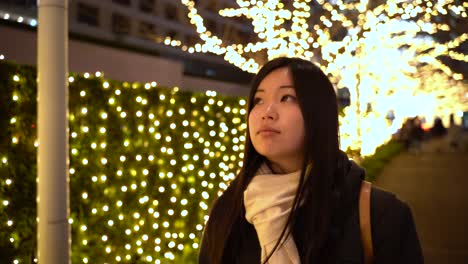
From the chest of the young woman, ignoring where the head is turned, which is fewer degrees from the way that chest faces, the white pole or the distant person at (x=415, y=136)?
the white pole

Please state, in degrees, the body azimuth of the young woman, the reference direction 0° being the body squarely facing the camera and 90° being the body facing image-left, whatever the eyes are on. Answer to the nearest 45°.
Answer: approximately 45°

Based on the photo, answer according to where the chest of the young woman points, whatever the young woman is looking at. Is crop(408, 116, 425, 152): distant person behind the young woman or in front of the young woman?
behind

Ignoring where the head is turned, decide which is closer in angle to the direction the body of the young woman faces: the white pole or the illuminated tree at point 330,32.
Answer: the white pole

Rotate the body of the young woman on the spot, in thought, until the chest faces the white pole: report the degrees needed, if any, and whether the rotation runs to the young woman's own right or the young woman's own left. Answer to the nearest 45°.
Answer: approximately 90° to the young woman's own right
